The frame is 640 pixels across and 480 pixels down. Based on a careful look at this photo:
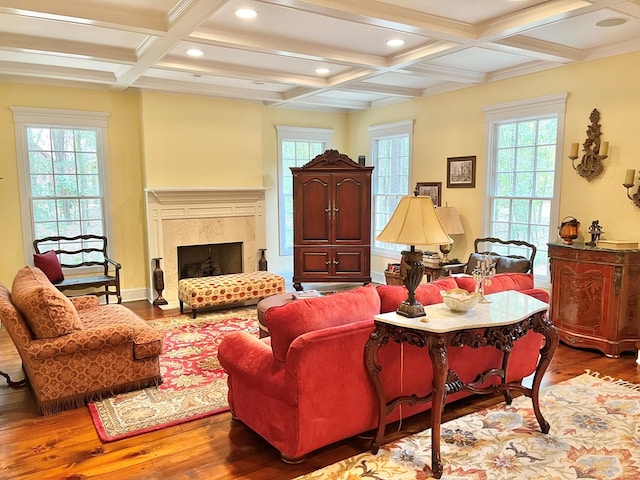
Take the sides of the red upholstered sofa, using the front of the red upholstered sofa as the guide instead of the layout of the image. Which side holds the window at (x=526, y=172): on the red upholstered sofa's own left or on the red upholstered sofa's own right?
on the red upholstered sofa's own right

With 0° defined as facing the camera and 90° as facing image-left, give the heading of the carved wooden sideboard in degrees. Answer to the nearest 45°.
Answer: approximately 45°

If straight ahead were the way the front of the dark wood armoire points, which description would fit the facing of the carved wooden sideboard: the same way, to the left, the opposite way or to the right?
to the right

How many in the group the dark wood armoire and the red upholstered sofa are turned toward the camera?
1

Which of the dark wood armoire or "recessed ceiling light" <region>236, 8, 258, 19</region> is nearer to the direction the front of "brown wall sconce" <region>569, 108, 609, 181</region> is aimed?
the recessed ceiling light

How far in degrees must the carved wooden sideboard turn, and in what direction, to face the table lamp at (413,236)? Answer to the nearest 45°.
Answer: approximately 45° to its left

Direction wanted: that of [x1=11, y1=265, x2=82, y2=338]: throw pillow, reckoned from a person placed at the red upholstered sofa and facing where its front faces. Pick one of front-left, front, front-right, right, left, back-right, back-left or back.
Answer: front-left

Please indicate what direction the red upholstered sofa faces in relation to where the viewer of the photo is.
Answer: facing away from the viewer and to the left of the viewer

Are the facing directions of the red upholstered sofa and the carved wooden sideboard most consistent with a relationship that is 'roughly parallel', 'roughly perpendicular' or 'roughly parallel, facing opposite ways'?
roughly perpendicular

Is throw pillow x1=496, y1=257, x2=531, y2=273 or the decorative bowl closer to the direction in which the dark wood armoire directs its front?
the decorative bowl
